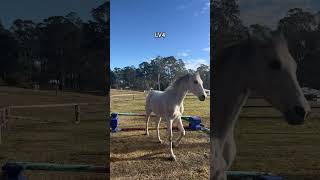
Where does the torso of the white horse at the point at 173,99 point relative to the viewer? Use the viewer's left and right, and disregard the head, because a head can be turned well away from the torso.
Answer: facing the viewer and to the right of the viewer
